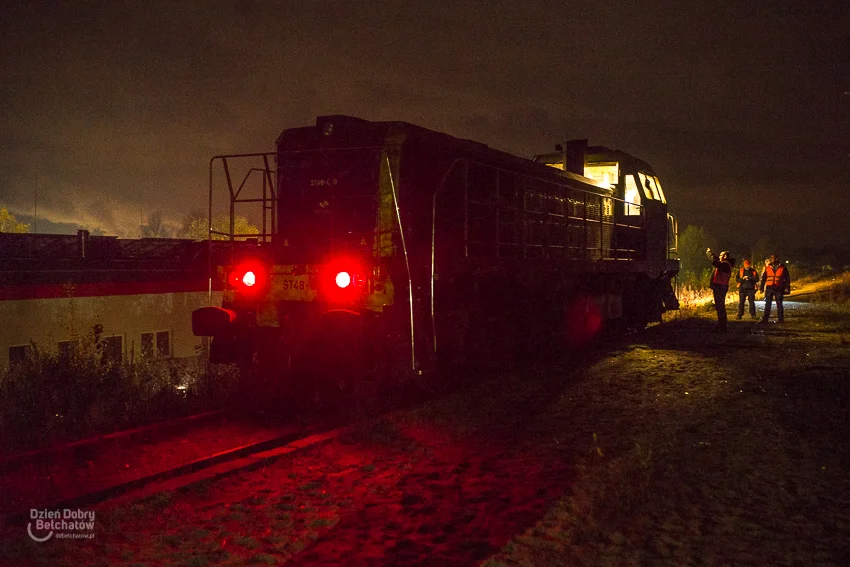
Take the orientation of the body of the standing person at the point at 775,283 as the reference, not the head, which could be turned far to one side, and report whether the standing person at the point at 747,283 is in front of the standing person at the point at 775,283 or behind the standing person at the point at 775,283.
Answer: behind

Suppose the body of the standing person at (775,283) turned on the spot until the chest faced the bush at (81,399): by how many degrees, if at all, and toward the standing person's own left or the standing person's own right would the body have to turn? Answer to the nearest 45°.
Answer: approximately 45° to the standing person's own right
